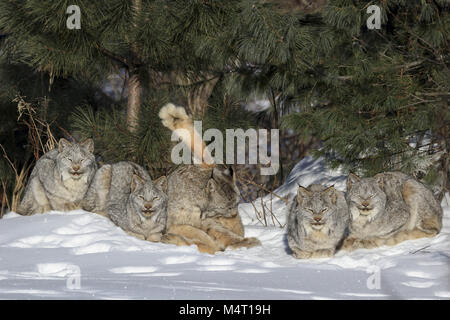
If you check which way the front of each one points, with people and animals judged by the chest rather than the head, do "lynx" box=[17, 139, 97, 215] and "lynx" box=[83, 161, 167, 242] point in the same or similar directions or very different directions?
same or similar directions

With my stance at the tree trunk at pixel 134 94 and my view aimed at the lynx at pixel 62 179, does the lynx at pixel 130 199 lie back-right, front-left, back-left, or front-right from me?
front-left

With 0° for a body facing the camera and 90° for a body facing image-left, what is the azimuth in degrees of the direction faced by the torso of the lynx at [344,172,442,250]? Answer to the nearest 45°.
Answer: approximately 45°

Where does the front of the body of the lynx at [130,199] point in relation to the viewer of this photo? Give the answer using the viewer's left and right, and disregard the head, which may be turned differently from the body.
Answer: facing the viewer and to the right of the viewer

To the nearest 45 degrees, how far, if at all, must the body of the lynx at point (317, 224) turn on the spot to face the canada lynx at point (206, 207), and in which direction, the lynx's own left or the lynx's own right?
approximately 135° to the lynx's own right

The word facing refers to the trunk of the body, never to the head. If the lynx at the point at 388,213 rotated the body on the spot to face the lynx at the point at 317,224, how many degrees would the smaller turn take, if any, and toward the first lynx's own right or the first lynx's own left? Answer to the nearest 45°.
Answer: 0° — it already faces it

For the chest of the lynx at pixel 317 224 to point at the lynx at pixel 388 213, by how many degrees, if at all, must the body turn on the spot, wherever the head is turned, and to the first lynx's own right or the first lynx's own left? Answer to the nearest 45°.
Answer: approximately 135° to the first lynx's own left

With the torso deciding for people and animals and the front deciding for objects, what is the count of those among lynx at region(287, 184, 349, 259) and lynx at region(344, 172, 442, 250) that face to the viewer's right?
0

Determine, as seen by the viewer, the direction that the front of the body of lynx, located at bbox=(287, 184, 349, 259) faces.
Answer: toward the camera

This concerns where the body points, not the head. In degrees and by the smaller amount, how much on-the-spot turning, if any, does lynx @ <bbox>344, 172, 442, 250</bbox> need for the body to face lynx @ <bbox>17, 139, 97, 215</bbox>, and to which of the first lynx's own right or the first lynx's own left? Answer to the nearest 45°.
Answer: approximately 45° to the first lynx's own right

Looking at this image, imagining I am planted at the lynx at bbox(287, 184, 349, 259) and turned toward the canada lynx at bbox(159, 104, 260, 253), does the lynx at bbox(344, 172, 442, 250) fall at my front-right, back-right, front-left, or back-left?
back-right
